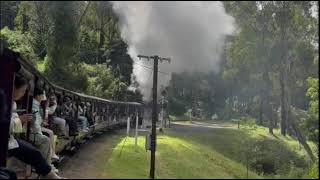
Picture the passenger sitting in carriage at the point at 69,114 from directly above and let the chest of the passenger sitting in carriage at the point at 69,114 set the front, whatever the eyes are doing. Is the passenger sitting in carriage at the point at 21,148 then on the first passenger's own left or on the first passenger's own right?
on the first passenger's own right

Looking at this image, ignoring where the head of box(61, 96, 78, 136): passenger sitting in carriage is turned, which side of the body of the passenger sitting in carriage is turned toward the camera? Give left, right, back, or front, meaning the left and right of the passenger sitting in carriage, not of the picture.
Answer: right

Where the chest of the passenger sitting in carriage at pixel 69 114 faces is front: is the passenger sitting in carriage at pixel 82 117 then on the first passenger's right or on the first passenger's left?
on the first passenger's left

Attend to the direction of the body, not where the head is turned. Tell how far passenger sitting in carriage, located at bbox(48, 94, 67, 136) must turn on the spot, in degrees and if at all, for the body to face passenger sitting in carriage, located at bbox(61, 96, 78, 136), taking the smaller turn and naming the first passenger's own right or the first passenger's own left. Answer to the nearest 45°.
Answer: approximately 90° to the first passenger's own left

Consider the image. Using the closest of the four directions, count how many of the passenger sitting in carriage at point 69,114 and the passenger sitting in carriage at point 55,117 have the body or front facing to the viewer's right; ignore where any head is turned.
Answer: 2

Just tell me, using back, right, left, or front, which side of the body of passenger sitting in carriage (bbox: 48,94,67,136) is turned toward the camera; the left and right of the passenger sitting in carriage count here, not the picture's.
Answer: right
